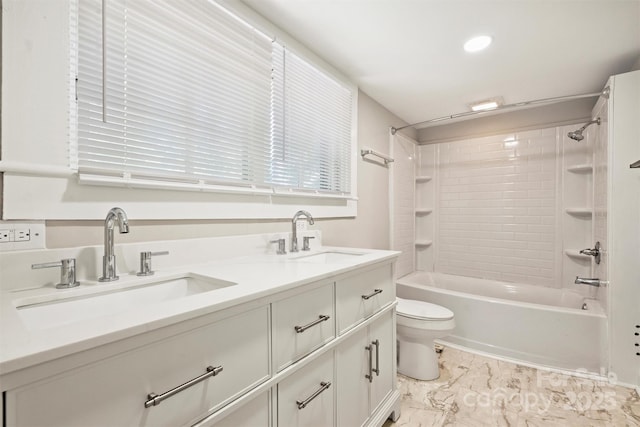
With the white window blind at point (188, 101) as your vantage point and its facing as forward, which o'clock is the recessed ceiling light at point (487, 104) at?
The recessed ceiling light is roughly at 10 o'clock from the white window blind.

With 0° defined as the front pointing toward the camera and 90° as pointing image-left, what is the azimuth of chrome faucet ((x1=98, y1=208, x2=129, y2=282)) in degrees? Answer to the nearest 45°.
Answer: approximately 315°

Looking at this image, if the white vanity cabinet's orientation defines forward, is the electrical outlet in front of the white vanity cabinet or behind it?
behind

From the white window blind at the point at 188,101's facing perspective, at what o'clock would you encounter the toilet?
The toilet is roughly at 10 o'clock from the white window blind.

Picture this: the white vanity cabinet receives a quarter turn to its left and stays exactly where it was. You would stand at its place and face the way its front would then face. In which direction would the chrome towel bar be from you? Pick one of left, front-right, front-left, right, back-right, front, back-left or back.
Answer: front

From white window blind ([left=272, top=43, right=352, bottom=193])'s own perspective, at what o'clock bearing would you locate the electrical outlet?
The electrical outlet is roughly at 3 o'clock from the white window blind.

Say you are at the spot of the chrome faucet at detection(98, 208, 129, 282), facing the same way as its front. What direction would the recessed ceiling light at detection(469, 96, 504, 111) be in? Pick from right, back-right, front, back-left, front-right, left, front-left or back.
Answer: front-left

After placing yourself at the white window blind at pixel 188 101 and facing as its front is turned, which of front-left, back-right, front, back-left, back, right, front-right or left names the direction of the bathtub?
front-left

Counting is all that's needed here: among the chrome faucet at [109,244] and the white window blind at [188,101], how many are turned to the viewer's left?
0
